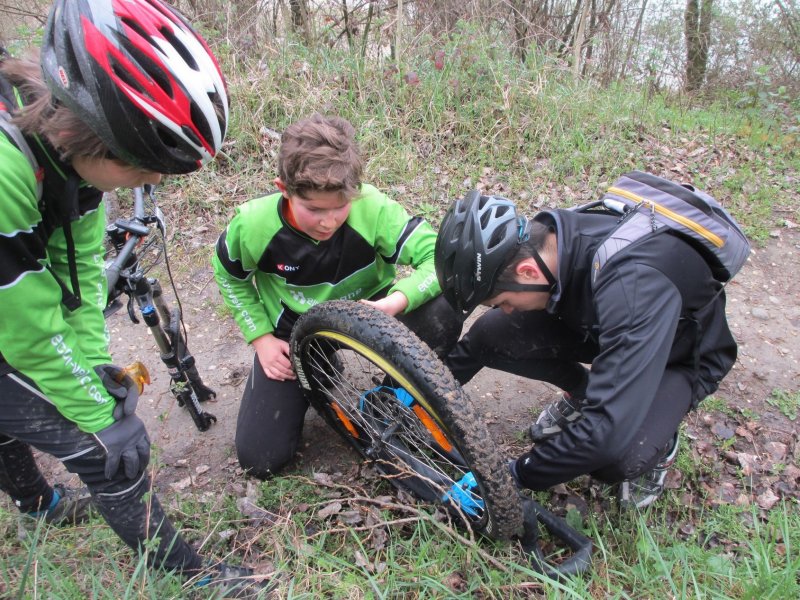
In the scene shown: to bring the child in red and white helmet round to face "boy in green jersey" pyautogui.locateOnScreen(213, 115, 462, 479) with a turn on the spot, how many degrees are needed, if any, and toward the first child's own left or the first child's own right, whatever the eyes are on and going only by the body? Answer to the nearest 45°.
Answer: approximately 45° to the first child's own left

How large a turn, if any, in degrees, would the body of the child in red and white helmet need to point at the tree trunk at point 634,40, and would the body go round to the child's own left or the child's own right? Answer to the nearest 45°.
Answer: approximately 45° to the child's own left

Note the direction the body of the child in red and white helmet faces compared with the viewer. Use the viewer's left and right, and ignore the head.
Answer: facing to the right of the viewer

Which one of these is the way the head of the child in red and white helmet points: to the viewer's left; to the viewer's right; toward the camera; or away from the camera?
to the viewer's right

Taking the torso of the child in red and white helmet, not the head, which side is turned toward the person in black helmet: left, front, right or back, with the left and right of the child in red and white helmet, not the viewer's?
front

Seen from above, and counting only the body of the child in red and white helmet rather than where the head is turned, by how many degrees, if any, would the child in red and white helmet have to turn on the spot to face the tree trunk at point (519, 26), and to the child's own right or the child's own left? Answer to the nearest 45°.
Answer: approximately 45° to the child's own left

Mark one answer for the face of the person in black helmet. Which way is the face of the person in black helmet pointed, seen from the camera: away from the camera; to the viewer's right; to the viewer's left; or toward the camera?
to the viewer's left

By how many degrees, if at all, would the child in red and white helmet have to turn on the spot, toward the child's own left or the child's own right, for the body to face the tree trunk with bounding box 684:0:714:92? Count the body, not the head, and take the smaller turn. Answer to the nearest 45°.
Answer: approximately 45° to the child's own left
